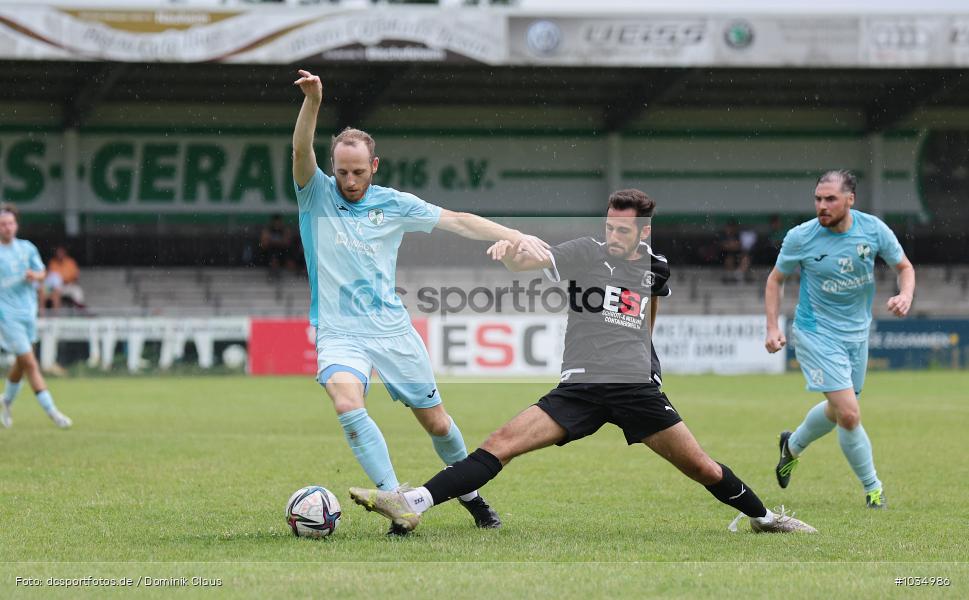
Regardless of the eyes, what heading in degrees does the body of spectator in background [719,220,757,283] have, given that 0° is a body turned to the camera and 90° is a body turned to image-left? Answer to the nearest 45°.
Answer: approximately 0°

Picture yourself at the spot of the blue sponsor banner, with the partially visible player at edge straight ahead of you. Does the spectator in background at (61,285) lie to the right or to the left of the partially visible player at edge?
right

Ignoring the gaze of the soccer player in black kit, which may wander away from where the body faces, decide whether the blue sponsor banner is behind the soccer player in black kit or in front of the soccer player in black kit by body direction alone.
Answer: behind

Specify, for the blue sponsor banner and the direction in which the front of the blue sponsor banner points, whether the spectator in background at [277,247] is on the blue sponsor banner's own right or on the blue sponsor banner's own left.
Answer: on the blue sponsor banner's own right

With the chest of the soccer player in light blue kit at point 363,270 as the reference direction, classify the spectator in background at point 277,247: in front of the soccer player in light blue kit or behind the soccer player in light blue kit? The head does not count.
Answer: behind

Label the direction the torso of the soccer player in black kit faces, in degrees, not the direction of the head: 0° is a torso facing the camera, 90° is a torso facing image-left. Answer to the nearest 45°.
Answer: approximately 0°
